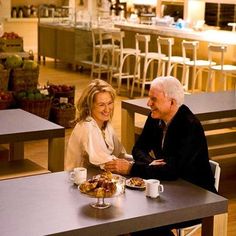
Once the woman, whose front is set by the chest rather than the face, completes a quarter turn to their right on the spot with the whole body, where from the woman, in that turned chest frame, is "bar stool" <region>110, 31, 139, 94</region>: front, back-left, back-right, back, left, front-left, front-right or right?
back-right

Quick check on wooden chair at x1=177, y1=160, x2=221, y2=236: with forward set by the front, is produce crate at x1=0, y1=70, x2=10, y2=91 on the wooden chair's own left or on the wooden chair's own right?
on the wooden chair's own right

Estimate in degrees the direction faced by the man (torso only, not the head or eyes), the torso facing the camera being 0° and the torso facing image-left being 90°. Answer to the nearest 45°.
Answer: approximately 45°

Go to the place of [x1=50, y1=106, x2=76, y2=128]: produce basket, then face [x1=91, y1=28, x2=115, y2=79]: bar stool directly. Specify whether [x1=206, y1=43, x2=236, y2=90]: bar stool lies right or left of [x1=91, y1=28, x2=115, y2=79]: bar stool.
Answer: right

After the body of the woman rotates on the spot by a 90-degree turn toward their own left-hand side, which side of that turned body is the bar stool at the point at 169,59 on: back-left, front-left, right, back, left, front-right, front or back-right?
front-left

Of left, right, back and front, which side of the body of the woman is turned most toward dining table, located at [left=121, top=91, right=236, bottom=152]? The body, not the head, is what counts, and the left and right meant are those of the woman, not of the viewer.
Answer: left

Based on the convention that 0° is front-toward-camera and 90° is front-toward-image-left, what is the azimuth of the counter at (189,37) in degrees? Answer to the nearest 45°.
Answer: approximately 45°
